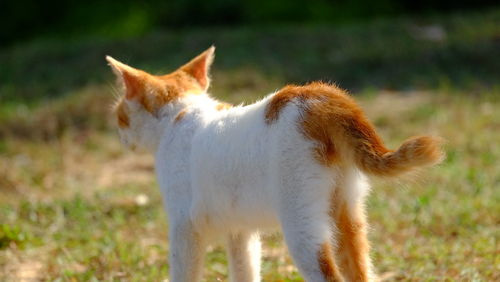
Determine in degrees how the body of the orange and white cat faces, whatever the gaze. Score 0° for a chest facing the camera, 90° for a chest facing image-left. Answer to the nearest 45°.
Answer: approximately 135°
